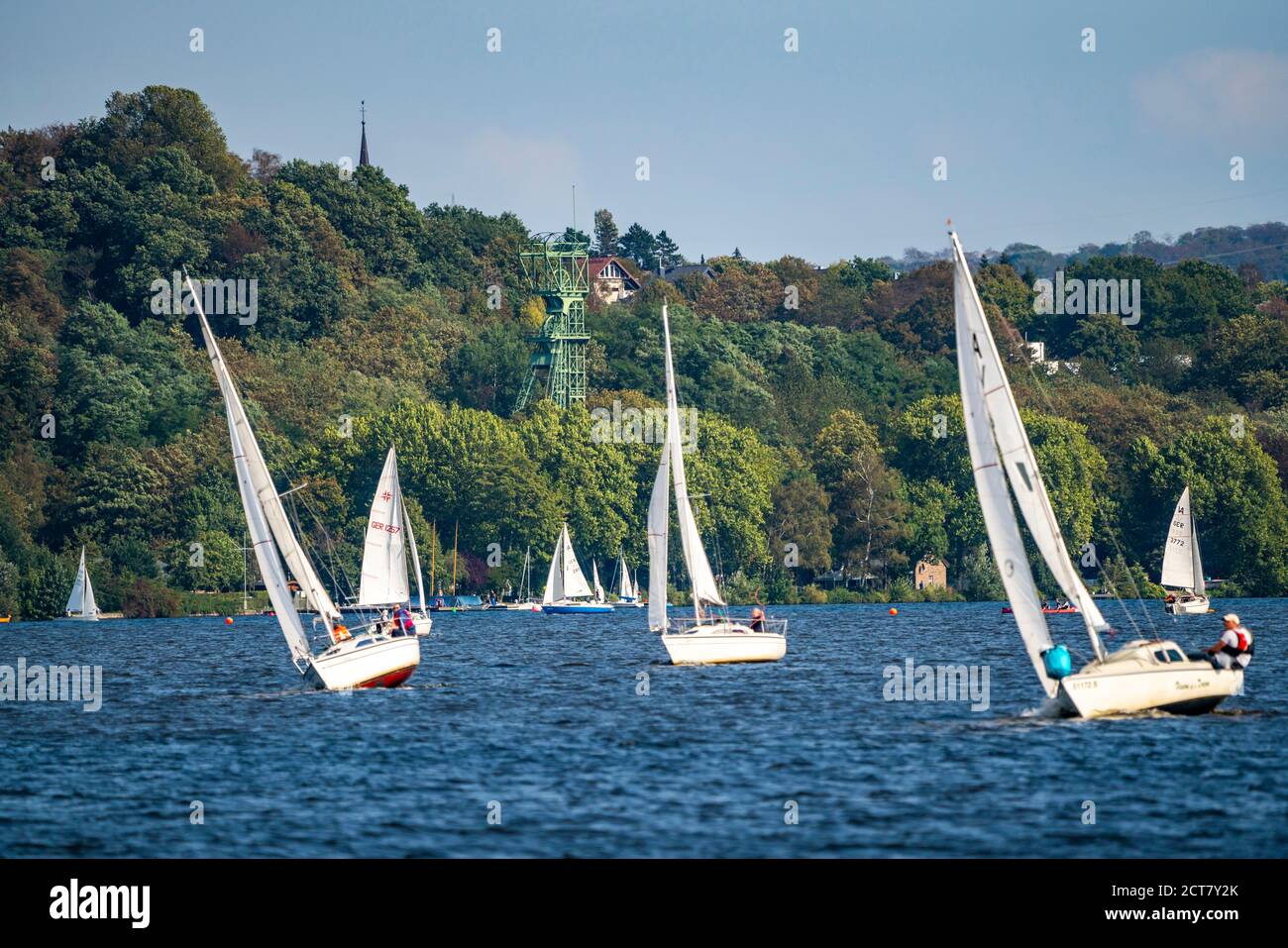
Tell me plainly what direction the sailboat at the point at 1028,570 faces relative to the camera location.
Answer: facing the viewer and to the left of the viewer
